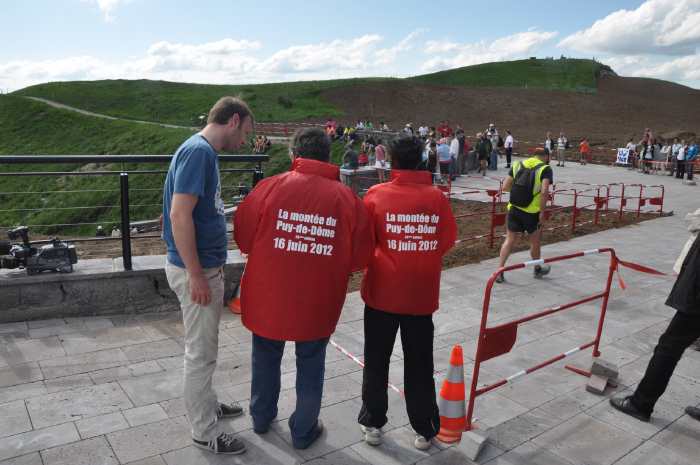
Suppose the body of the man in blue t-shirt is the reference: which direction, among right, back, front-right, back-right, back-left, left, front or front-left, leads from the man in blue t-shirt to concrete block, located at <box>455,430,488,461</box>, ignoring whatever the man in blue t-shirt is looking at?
front

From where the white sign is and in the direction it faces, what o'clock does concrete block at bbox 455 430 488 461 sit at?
The concrete block is roughly at 12 o'clock from the white sign.

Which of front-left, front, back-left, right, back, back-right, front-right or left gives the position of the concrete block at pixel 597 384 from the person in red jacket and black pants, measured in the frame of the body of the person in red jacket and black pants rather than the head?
front-right

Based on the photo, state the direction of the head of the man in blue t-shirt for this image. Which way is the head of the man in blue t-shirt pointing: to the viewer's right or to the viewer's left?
to the viewer's right

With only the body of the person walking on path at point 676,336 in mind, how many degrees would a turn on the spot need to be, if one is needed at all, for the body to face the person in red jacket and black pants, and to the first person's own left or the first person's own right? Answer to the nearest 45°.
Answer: approximately 45° to the first person's own left

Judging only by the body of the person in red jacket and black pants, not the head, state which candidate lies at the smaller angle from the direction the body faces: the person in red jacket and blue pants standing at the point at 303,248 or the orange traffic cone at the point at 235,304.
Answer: the orange traffic cone

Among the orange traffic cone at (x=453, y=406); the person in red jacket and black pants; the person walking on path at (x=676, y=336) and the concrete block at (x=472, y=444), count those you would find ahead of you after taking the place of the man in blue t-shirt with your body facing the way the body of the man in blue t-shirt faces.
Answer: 4

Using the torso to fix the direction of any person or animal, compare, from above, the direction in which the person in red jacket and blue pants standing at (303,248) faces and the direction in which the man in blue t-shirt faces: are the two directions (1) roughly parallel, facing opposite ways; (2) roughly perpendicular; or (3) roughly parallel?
roughly perpendicular

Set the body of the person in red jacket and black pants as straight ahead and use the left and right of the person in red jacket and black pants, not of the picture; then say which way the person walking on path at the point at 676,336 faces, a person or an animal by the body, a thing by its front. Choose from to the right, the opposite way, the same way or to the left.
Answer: to the left

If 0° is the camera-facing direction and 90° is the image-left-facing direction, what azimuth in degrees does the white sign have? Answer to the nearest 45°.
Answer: approximately 0°

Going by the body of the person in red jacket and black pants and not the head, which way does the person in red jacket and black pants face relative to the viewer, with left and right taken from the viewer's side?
facing away from the viewer

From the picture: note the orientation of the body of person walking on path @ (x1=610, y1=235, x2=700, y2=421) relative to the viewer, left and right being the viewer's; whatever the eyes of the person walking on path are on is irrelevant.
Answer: facing to the left of the viewer

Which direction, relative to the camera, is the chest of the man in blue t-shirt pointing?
to the viewer's right

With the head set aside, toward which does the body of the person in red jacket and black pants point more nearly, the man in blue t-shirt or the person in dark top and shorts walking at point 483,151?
the person in dark top and shorts walking

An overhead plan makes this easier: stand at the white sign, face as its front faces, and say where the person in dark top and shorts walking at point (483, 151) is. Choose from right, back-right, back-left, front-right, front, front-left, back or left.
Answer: front-right

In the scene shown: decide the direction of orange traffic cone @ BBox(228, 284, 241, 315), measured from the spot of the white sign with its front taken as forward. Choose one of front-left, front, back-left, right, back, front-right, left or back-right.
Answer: front

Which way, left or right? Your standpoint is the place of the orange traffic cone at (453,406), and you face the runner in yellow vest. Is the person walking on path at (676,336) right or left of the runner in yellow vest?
right

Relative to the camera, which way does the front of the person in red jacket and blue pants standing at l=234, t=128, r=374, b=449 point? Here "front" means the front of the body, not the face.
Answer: away from the camera

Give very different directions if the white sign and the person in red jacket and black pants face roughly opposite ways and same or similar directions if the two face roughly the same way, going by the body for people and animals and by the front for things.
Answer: very different directions

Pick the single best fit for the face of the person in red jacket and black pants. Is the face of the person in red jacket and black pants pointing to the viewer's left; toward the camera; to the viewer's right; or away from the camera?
away from the camera

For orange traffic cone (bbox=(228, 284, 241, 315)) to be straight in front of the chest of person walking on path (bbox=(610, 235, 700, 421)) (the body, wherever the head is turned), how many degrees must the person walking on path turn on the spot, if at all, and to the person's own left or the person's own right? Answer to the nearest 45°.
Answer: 0° — they already face it

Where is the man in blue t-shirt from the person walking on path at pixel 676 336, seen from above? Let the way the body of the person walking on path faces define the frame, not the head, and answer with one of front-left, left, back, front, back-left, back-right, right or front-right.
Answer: front-left
